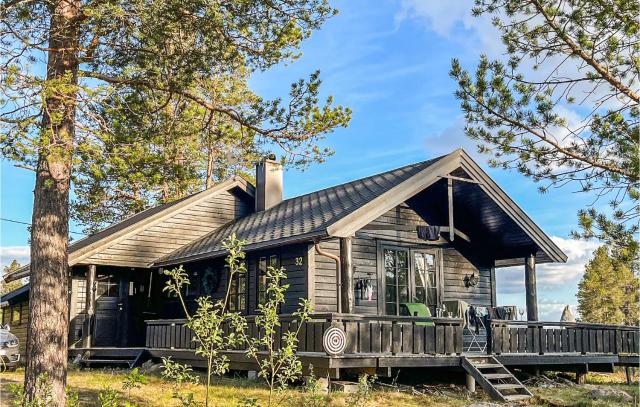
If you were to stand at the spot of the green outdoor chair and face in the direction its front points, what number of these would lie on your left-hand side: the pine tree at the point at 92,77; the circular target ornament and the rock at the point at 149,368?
0

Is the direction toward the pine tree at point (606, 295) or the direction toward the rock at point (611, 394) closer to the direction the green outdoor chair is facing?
the rock

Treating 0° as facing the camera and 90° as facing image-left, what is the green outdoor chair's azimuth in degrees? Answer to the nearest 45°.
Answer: approximately 315°

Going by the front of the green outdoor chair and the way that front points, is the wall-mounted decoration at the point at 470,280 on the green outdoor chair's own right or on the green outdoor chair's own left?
on the green outdoor chair's own left

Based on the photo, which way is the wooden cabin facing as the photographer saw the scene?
facing the viewer and to the right of the viewer

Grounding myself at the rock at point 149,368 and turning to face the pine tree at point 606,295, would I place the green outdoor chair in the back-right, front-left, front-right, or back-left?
front-right

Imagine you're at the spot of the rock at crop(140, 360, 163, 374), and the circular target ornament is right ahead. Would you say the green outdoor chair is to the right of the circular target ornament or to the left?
left

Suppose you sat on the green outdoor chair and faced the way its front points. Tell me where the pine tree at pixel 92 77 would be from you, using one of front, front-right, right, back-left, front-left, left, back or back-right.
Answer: right

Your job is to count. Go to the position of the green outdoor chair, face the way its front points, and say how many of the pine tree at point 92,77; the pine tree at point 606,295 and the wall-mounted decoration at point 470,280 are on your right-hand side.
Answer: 1

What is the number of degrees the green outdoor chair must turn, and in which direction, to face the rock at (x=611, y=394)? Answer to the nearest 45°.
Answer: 0° — it already faces it

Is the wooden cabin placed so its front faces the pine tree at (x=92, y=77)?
no

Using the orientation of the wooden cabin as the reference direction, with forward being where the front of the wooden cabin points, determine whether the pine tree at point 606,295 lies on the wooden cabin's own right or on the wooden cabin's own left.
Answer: on the wooden cabin's own left

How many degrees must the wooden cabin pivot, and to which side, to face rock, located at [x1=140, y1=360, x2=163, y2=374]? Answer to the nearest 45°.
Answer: approximately 135° to its right

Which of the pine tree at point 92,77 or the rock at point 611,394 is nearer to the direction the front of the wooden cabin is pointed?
the rock

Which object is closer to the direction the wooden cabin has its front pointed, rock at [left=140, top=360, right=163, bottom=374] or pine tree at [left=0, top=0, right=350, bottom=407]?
the pine tree
